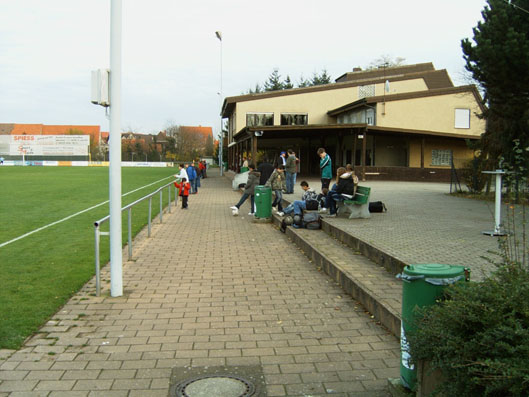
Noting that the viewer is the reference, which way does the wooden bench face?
facing to the left of the viewer

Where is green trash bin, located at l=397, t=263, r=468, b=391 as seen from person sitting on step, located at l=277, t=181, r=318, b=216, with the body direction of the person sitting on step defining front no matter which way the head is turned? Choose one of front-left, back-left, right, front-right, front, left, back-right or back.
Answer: left

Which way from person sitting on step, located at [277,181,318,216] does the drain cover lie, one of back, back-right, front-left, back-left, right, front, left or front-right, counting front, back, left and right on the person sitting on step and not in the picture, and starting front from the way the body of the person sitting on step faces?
left

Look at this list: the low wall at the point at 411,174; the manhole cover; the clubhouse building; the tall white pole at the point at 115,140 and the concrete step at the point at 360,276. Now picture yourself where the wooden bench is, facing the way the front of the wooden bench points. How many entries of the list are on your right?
2

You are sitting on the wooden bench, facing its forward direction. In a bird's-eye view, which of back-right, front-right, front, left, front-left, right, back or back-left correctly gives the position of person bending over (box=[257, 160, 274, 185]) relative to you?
front-right

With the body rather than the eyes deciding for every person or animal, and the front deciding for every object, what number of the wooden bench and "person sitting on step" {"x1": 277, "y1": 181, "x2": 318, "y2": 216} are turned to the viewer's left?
2

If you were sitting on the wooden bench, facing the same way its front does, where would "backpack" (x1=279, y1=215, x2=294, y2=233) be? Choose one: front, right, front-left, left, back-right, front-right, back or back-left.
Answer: front

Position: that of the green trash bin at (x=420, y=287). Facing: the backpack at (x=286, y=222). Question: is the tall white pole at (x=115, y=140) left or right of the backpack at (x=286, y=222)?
left

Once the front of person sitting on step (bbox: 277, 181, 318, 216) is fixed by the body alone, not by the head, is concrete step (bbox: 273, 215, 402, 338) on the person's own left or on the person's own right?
on the person's own left

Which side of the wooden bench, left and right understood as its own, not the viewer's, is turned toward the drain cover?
left

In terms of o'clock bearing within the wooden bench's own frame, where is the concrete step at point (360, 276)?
The concrete step is roughly at 9 o'clock from the wooden bench.

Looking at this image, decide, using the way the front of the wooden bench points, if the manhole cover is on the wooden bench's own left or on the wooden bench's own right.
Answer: on the wooden bench's own left

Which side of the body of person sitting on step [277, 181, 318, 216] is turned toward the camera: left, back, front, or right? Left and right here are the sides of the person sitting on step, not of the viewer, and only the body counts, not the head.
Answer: left

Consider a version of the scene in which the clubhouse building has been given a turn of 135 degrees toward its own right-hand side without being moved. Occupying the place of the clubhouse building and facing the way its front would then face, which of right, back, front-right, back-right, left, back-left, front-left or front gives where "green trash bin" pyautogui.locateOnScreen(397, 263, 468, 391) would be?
back

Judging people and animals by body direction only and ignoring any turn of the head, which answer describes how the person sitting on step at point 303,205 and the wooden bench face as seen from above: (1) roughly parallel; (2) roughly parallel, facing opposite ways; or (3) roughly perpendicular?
roughly parallel

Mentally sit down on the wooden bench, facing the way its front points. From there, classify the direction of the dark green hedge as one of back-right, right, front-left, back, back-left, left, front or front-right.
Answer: left

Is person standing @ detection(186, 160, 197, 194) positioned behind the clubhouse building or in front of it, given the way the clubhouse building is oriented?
in front
